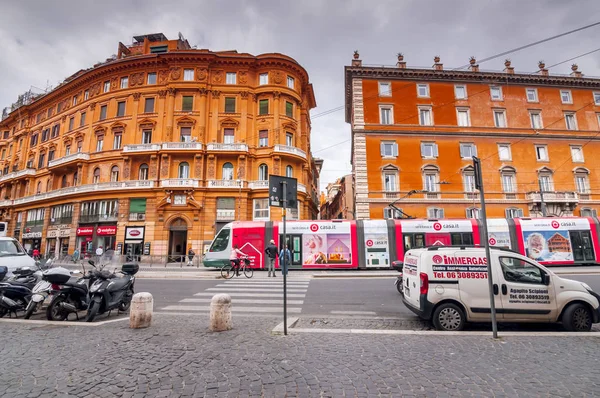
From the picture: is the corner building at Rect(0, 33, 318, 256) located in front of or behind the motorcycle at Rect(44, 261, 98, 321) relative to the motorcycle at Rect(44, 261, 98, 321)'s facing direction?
in front

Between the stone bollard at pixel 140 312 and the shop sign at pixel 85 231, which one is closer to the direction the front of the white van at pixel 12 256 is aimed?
the stone bollard

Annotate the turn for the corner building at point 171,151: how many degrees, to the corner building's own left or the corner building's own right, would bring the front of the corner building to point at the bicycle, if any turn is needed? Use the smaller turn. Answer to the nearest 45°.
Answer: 0° — it already faces it

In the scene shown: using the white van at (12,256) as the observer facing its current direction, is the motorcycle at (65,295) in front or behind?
in front

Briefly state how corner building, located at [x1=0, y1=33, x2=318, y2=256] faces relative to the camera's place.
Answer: facing the viewer

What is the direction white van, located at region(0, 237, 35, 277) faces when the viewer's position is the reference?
facing the viewer and to the right of the viewer

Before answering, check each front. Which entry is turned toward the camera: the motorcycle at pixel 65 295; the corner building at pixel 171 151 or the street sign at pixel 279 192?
the corner building

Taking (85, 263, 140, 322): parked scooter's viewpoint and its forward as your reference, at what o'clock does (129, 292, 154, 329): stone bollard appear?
The stone bollard is roughly at 10 o'clock from the parked scooter.

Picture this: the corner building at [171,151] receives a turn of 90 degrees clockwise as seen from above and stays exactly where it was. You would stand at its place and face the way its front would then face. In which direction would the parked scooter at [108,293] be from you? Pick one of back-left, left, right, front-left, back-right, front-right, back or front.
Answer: left

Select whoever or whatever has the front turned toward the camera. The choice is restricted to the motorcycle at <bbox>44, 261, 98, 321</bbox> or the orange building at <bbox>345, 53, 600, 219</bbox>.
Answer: the orange building
